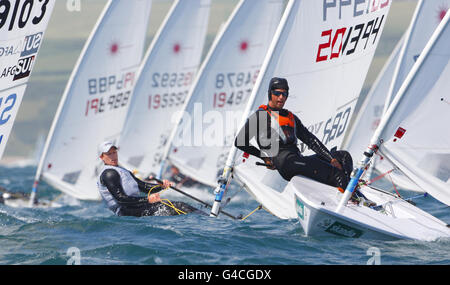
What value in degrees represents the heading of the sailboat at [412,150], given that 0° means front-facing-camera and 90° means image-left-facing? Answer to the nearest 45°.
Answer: approximately 45°

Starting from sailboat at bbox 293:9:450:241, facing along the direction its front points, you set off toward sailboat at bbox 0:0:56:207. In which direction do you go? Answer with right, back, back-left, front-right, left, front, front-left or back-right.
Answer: front-right
